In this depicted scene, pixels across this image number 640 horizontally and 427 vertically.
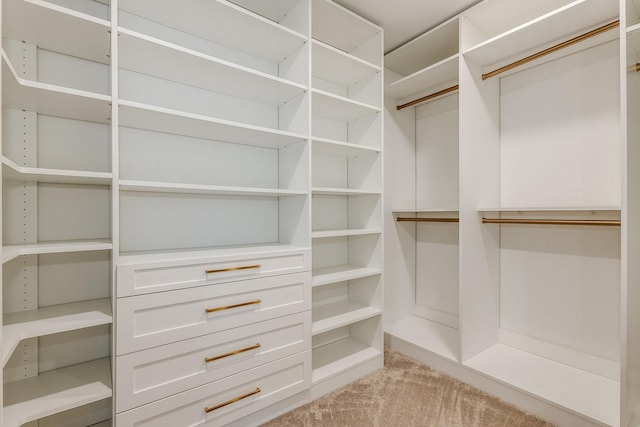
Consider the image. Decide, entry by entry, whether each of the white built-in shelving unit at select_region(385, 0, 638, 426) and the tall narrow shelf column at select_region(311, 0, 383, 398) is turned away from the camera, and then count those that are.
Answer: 0

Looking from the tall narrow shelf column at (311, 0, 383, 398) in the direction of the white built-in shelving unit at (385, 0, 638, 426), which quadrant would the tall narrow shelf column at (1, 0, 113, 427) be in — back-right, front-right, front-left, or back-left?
back-right

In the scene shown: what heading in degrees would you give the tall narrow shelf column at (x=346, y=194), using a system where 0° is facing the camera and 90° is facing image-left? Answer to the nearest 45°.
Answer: approximately 315°

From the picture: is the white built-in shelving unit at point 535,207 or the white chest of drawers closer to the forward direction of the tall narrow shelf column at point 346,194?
the white built-in shelving unit

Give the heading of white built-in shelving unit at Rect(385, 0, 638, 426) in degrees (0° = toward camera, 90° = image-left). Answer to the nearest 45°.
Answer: approximately 45°

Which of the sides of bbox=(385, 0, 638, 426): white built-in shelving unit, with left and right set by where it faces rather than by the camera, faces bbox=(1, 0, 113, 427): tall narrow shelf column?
front

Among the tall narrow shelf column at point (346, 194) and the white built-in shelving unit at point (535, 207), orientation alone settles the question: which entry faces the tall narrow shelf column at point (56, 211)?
the white built-in shelving unit

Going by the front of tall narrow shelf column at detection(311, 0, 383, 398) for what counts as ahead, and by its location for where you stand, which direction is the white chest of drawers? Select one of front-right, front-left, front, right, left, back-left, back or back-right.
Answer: right

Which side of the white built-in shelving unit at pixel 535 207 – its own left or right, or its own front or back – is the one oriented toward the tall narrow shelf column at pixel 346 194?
front

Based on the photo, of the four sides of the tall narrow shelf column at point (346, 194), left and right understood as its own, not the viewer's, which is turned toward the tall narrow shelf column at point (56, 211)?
right

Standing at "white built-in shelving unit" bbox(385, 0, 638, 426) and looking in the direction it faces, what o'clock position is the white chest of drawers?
The white chest of drawers is roughly at 12 o'clock from the white built-in shelving unit.
